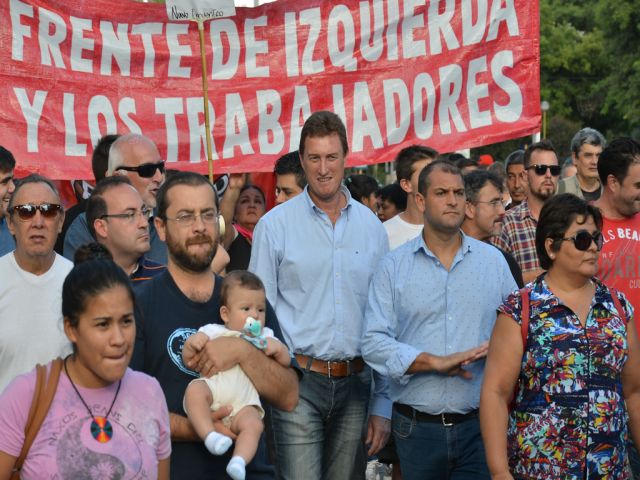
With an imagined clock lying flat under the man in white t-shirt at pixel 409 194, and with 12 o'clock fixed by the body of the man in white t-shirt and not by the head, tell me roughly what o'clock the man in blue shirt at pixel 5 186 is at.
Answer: The man in blue shirt is roughly at 4 o'clock from the man in white t-shirt.

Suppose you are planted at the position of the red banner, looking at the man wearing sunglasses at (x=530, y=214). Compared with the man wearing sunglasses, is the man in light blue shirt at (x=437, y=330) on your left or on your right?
right

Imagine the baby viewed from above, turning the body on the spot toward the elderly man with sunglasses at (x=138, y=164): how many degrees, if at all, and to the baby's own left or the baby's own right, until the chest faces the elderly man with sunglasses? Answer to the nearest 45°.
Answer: approximately 135° to the baby's own left

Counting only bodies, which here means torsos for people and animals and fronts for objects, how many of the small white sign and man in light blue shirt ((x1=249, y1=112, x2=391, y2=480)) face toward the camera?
2

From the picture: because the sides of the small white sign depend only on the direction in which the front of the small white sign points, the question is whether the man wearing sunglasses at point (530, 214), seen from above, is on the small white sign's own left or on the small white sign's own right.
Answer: on the small white sign's own left
